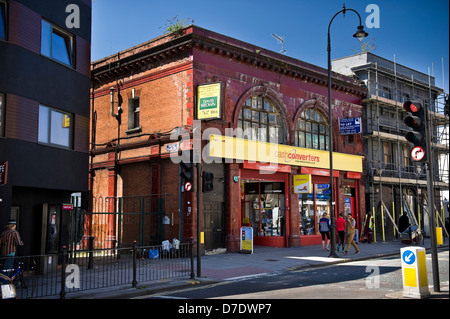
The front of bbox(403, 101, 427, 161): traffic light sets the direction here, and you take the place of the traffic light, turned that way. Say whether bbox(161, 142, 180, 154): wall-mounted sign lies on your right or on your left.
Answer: on your right

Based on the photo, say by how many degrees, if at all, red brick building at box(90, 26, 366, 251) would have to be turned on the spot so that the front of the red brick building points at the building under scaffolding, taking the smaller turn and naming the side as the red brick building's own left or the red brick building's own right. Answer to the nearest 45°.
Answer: approximately 90° to the red brick building's own left

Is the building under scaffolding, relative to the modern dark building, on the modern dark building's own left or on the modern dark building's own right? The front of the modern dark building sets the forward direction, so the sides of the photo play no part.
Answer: on the modern dark building's own left

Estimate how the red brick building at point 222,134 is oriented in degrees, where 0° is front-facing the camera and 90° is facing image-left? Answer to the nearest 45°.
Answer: approximately 315°

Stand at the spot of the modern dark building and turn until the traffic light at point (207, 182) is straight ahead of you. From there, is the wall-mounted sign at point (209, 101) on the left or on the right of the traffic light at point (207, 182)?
left

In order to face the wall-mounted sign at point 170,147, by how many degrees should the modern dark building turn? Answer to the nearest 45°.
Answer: approximately 90° to its left
